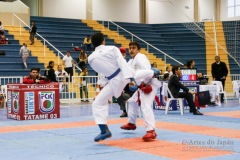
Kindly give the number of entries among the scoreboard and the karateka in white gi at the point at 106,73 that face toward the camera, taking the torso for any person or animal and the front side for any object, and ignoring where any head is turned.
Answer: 1

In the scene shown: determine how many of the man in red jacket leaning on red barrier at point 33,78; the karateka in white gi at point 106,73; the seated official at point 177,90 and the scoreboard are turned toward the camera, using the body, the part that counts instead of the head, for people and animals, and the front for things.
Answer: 2

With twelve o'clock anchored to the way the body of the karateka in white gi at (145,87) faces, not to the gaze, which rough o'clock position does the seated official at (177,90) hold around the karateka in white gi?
The seated official is roughly at 5 o'clock from the karateka in white gi.

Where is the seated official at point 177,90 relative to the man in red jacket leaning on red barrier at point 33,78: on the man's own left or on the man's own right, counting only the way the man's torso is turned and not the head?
on the man's own left

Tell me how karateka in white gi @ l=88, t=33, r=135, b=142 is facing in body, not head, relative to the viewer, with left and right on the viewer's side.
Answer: facing away from the viewer and to the right of the viewer

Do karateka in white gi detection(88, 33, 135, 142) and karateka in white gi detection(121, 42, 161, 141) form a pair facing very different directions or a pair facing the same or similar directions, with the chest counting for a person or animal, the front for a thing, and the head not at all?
very different directions

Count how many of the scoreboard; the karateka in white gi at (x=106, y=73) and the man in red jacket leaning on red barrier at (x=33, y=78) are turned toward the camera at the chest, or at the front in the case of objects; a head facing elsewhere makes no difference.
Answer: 2

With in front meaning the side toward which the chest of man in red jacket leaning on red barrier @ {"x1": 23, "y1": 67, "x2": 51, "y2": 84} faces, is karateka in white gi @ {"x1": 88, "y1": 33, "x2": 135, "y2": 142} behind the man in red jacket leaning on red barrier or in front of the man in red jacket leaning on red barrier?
in front

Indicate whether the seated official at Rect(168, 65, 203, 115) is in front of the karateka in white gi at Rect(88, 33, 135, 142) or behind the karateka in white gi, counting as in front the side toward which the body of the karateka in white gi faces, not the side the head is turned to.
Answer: in front

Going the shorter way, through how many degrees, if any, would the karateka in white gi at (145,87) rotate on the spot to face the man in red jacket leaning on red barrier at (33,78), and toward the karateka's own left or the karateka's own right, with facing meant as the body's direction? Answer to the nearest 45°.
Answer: approximately 90° to the karateka's own right
